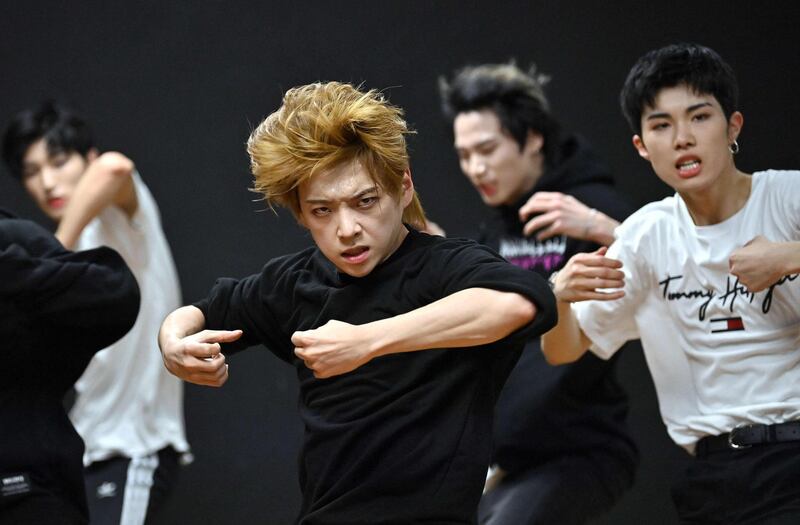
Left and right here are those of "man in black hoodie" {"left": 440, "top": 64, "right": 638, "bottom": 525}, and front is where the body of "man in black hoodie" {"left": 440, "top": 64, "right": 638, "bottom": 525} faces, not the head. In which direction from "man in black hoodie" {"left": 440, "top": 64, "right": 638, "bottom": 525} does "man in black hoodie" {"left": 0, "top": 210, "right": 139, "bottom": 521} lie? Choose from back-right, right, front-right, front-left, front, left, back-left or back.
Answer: front

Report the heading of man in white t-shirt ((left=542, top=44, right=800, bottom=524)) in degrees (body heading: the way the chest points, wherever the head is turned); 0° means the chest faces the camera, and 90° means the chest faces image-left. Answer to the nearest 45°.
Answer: approximately 0°

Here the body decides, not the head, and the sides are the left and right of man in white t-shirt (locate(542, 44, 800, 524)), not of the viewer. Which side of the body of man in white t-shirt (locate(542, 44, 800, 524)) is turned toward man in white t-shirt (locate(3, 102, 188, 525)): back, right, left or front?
right

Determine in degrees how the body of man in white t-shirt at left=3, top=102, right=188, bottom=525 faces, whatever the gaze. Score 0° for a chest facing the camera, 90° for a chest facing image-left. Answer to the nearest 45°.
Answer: approximately 45°

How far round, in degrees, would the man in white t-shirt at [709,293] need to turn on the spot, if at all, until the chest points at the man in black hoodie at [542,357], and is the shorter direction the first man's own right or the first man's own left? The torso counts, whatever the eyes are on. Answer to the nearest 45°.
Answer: approximately 135° to the first man's own right

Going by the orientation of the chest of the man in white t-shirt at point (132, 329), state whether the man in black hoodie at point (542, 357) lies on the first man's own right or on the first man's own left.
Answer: on the first man's own left

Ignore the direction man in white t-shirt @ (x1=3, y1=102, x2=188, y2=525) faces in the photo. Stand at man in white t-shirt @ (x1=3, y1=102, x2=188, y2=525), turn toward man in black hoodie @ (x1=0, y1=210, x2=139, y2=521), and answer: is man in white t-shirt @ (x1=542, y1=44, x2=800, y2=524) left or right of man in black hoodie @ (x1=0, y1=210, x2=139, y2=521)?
left

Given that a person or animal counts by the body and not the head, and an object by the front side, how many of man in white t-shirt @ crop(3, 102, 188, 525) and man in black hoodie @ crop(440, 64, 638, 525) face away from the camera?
0

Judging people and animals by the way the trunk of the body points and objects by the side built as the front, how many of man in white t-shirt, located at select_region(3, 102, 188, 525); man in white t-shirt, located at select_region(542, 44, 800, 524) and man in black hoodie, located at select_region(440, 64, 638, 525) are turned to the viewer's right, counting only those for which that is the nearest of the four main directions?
0

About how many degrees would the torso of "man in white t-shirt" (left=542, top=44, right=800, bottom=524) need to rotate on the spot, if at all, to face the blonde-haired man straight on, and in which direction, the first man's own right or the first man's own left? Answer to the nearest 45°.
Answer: approximately 45° to the first man's own right

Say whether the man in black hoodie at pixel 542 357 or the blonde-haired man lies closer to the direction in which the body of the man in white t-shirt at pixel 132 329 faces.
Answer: the blonde-haired man

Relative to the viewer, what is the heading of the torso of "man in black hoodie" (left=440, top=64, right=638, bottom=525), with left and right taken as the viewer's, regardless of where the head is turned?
facing the viewer and to the left of the viewer

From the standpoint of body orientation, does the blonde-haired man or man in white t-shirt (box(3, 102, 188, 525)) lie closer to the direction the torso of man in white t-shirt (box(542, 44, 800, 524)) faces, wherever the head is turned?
the blonde-haired man

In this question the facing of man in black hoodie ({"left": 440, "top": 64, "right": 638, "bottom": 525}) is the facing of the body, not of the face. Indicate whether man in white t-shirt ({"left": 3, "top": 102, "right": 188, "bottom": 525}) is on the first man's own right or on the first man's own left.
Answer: on the first man's own right
